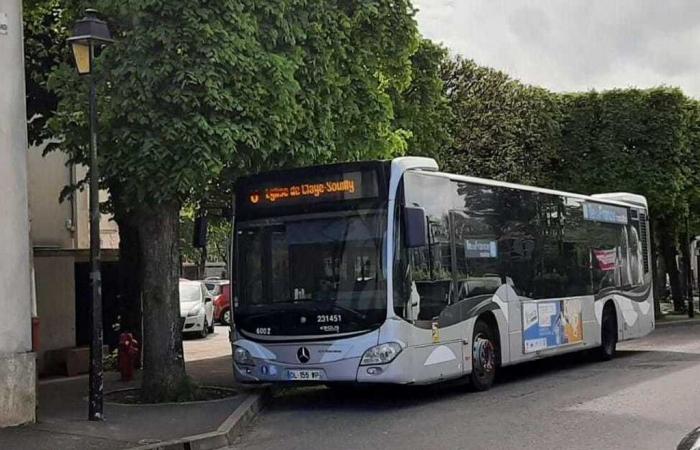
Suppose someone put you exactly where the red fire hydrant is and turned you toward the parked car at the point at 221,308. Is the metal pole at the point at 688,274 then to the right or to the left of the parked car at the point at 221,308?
right

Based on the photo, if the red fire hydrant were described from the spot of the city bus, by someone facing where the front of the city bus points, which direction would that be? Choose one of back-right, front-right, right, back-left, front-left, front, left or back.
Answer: right

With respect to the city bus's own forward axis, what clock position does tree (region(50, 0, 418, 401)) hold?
The tree is roughly at 1 o'clock from the city bus.

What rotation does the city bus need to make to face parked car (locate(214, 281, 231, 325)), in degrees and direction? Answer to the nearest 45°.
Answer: approximately 135° to its right

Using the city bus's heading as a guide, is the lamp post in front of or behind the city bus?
in front

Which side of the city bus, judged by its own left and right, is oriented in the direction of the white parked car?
right

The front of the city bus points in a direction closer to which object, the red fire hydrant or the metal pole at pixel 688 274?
the red fire hydrant

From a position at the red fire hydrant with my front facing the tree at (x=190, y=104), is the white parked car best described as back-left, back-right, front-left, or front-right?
back-left

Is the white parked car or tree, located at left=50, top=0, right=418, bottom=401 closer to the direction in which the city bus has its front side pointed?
the tree

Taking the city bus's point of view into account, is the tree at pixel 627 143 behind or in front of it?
behind

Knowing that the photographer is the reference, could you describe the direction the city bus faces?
facing the viewer and to the left of the viewer
